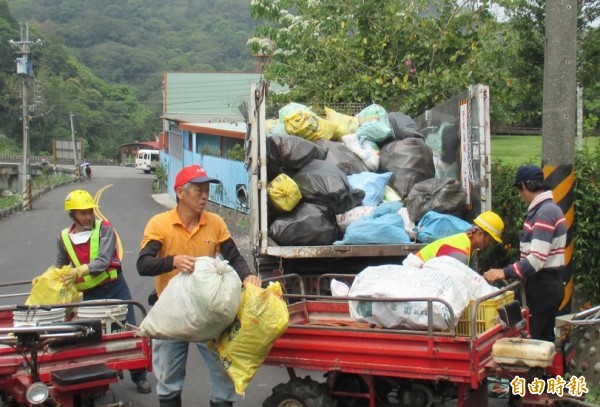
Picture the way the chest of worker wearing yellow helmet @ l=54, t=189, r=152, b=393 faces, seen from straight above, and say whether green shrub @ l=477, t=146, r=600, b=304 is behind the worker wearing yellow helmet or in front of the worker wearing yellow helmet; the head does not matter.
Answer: behind

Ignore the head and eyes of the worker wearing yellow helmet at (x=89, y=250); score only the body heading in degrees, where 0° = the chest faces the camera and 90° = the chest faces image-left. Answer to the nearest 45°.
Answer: approximately 45°

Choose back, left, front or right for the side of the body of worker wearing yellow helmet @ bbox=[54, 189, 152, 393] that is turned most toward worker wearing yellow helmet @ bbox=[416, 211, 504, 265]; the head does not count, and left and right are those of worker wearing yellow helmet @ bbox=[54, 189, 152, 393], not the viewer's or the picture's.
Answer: left

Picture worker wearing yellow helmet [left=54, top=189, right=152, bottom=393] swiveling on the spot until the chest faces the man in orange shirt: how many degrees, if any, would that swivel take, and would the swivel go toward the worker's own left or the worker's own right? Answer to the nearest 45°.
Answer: approximately 45° to the worker's own left

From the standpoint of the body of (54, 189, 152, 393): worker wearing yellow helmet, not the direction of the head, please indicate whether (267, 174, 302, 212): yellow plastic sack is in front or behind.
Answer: behind
